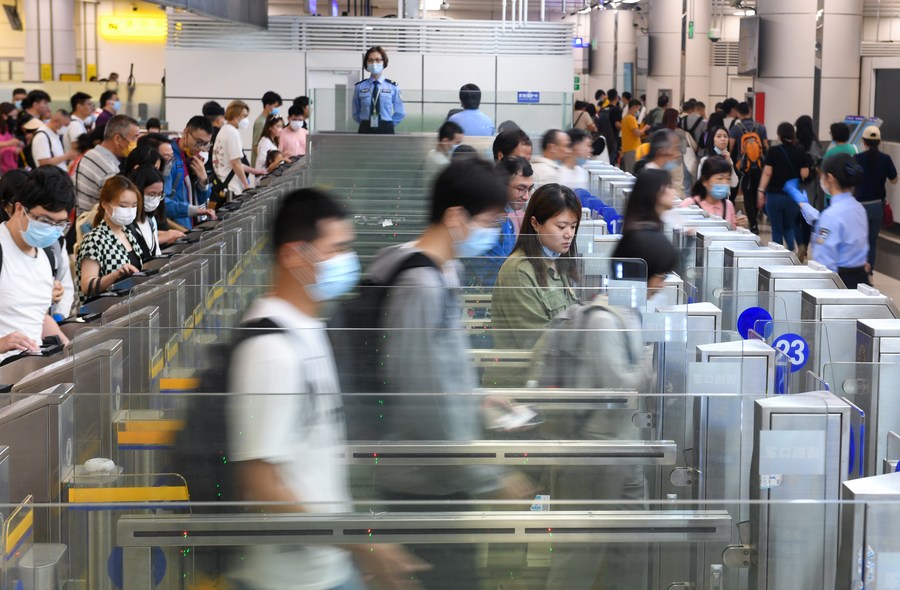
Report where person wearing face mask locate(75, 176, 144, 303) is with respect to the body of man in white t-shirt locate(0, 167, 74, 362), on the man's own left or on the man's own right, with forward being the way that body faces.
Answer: on the man's own left

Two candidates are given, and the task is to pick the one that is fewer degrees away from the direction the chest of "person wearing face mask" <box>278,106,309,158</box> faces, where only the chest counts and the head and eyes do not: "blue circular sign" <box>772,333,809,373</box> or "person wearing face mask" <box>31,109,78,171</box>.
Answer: the blue circular sign

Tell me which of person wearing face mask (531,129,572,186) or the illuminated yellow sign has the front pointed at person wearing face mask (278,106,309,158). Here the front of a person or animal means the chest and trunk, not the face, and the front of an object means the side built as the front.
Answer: the illuminated yellow sign

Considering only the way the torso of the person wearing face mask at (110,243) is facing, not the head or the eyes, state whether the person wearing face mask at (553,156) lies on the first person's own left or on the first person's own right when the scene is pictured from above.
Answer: on the first person's own left

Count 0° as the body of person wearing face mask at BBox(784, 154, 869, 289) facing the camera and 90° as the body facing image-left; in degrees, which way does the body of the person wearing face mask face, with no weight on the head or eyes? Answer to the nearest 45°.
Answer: approximately 135°

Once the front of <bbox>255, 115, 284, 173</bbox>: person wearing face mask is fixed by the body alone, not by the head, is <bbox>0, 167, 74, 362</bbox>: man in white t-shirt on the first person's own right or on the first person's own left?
on the first person's own right

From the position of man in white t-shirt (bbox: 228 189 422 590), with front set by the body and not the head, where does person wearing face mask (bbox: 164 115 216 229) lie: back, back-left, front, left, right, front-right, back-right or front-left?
left

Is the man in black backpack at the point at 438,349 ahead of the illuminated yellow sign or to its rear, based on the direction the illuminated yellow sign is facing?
ahead

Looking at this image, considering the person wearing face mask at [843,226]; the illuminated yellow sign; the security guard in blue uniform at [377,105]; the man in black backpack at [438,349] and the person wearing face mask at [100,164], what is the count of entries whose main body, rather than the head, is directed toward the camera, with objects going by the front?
2

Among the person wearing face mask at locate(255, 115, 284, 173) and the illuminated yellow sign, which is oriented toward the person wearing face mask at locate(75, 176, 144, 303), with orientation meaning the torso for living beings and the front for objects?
the illuminated yellow sign
